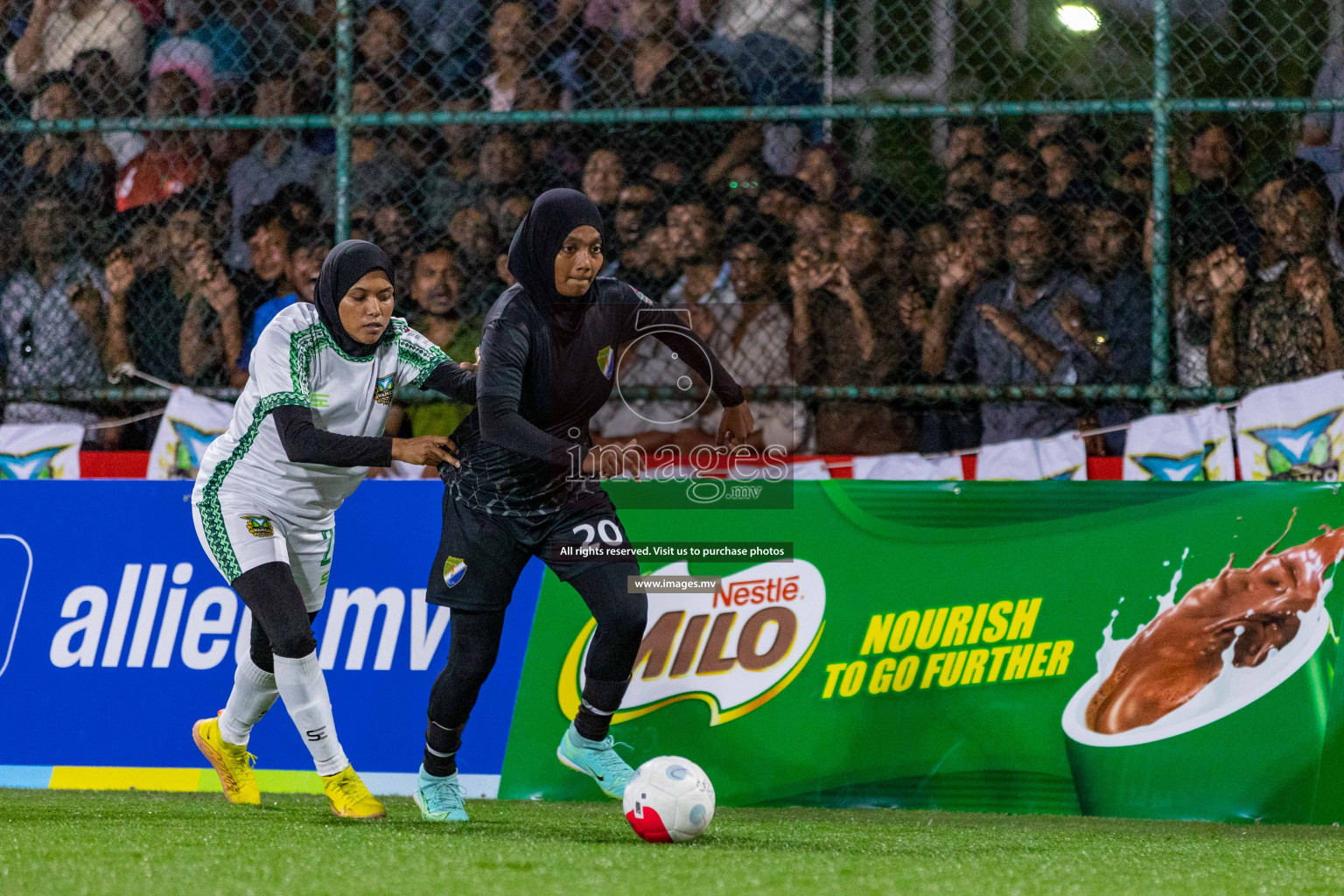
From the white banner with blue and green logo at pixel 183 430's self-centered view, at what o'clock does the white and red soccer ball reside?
The white and red soccer ball is roughly at 11 o'clock from the white banner with blue and green logo.

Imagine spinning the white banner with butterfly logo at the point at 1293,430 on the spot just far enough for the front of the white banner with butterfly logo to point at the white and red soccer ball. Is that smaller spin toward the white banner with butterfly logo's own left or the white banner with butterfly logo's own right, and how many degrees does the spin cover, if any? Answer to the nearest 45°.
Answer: approximately 45° to the white banner with butterfly logo's own right

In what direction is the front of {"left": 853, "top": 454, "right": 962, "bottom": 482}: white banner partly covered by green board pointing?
toward the camera

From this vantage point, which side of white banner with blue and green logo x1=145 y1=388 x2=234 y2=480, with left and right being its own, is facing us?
front

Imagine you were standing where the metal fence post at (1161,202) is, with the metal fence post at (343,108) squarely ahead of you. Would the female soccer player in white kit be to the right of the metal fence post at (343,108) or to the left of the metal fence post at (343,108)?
left

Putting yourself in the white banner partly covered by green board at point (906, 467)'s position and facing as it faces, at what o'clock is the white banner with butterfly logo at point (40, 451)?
the white banner with butterfly logo at point (40, 451) is roughly at 3 o'clock from the white banner partly covered by green board at point (906, 467).

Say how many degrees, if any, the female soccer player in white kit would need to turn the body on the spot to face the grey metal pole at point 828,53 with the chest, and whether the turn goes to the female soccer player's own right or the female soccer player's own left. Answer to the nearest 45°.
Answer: approximately 90° to the female soccer player's own left

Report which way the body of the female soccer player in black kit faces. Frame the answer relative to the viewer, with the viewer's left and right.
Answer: facing the viewer and to the right of the viewer

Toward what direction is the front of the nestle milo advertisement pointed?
toward the camera

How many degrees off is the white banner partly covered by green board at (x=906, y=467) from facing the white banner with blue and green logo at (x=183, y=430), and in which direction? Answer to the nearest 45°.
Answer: approximately 90° to its right

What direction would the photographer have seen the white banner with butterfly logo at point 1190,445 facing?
facing the viewer
